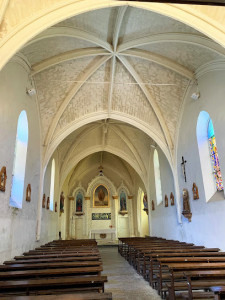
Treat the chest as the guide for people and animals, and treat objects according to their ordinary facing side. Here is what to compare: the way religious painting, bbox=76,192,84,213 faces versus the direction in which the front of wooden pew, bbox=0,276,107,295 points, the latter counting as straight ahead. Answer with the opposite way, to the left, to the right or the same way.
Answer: the opposite way

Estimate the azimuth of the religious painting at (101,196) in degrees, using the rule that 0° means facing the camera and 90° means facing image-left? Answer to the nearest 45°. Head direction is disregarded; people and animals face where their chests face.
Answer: approximately 0°

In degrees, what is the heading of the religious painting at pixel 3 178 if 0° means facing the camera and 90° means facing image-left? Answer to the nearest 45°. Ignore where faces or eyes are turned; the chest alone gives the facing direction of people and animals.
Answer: approximately 315°

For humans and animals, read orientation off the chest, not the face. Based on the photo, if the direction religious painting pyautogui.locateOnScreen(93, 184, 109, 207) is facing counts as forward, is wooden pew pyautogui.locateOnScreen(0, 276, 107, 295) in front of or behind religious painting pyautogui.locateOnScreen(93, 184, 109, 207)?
in front

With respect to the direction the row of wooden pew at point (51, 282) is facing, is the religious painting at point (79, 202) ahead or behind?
ahead

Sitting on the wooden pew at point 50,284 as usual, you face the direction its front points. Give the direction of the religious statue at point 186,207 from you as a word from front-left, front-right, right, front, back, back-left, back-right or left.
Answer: front-right

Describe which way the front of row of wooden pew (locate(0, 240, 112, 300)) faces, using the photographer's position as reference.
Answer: facing away from the viewer

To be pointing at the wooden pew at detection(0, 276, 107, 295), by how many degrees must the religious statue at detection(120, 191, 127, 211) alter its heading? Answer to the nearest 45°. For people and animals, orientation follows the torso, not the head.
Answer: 0° — it already faces it

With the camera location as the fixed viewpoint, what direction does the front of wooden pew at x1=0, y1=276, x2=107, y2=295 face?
facing away from the viewer
